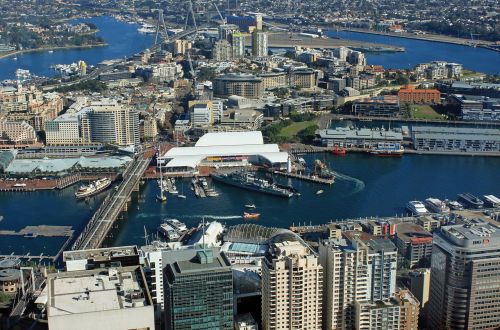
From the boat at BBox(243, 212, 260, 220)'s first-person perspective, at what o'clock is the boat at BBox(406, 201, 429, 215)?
the boat at BBox(406, 201, 429, 215) is roughly at 12 o'clock from the boat at BBox(243, 212, 260, 220).

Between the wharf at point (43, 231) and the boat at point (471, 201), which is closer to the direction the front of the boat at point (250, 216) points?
the boat

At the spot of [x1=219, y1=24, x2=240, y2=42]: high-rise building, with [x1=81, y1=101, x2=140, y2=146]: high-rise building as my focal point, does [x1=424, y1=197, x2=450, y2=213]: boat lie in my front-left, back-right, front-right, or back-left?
front-left

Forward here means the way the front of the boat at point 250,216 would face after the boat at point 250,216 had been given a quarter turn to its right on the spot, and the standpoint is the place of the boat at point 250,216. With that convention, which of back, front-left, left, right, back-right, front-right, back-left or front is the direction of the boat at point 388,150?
back-left

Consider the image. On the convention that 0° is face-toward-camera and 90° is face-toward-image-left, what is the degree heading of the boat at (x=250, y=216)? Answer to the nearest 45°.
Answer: approximately 270°

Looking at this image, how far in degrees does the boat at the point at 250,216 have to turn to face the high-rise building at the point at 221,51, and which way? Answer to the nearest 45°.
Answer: approximately 90° to its left

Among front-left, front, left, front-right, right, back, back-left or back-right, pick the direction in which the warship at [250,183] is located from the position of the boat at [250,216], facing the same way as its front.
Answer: left

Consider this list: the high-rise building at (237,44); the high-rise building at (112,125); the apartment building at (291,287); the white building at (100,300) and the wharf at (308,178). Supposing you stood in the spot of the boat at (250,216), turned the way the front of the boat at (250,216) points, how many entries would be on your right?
2

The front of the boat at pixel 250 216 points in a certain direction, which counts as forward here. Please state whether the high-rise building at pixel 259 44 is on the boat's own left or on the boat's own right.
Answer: on the boat's own left

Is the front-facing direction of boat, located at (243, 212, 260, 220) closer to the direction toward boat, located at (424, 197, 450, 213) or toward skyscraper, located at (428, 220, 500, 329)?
the boat

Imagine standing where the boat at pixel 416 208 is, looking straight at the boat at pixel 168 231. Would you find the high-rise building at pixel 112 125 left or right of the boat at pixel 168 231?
right

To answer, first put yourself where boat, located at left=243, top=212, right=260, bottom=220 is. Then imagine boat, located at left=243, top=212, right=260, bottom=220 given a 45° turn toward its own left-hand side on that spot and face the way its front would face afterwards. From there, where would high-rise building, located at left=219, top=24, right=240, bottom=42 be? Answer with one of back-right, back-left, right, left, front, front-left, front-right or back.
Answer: front-left

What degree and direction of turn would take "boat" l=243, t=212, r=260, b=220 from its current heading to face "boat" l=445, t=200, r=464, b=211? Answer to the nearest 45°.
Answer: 0° — it already faces it

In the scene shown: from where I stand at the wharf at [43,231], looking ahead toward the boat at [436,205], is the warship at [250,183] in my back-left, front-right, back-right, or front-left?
front-left

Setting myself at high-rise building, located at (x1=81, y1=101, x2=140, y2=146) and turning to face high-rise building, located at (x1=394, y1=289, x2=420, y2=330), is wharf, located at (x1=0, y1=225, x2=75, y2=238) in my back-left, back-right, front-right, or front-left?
front-right

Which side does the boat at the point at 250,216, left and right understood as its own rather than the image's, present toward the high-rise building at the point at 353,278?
right

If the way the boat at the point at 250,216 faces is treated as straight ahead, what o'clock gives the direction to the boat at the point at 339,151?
the boat at the point at 339,151 is roughly at 10 o'clock from the boat at the point at 250,216.

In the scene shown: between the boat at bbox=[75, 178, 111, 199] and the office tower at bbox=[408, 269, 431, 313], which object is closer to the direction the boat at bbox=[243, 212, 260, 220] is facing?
the office tower

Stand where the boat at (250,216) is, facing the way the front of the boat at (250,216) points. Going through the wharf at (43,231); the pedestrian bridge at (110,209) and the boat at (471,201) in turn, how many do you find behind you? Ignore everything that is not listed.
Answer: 2

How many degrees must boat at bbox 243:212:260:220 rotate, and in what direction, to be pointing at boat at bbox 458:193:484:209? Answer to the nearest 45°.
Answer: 0° — it already faces it
